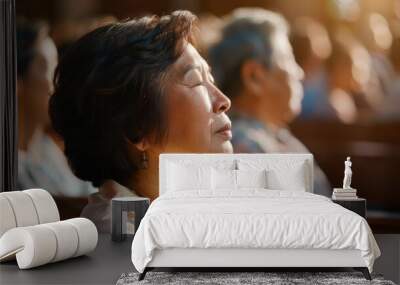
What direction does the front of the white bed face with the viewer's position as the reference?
facing the viewer

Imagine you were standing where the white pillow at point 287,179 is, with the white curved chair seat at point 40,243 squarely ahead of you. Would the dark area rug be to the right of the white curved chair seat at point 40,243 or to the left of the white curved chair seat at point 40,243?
left

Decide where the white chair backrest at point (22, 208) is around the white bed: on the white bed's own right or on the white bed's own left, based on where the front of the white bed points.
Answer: on the white bed's own right

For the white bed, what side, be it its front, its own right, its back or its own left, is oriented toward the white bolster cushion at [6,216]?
right

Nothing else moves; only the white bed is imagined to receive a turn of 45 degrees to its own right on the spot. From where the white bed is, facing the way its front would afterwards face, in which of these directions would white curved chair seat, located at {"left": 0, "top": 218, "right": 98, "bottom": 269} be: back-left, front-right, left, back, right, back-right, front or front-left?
front-right

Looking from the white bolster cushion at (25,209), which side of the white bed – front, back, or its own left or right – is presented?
right

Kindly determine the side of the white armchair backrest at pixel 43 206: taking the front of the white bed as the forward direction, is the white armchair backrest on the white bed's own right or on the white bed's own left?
on the white bed's own right
